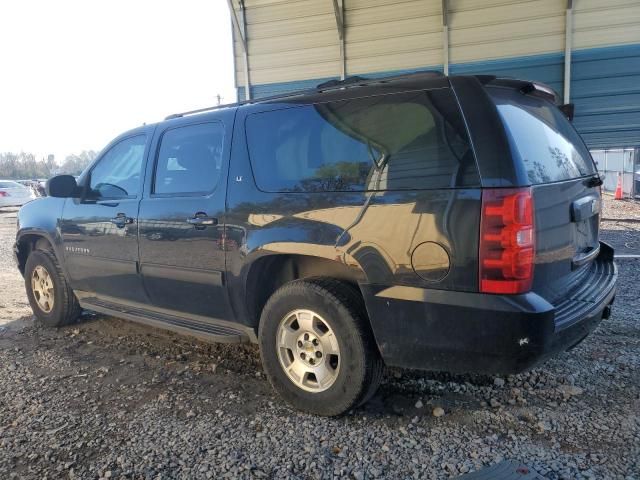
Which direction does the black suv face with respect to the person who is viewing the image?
facing away from the viewer and to the left of the viewer

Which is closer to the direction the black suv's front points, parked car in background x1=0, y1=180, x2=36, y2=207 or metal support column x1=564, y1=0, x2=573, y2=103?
the parked car in background

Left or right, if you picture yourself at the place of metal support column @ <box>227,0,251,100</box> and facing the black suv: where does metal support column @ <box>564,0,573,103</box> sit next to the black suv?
left

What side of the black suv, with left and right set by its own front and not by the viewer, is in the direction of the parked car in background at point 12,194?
front

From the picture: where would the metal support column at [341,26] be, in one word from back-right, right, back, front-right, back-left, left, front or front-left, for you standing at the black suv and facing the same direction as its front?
front-right

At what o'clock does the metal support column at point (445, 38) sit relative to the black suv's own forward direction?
The metal support column is roughly at 2 o'clock from the black suv.

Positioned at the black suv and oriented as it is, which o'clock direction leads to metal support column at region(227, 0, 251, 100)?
The metal support column is roughly at 1 o'clock from the black suv.

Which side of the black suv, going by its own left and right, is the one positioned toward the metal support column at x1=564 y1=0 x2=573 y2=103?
right
